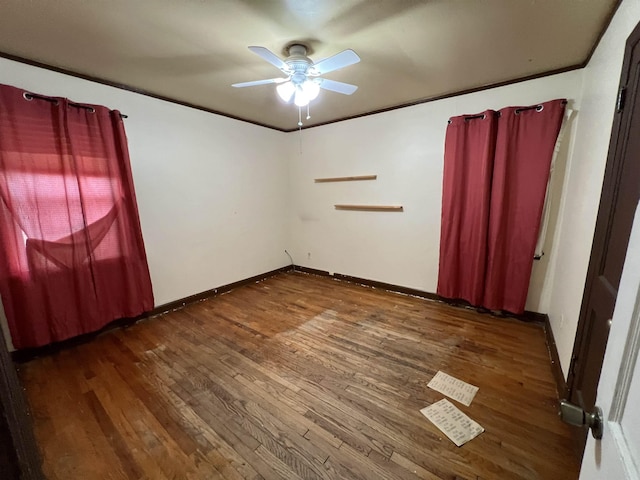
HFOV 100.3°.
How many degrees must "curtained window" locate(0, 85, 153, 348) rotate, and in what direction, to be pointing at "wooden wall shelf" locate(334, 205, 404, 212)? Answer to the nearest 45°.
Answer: approximately 45° to its left

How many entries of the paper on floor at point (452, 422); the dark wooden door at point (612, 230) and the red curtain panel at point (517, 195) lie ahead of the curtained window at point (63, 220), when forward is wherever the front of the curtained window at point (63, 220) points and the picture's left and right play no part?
3

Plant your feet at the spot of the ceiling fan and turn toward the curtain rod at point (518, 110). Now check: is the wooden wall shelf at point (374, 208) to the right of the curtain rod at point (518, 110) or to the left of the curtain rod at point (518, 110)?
left

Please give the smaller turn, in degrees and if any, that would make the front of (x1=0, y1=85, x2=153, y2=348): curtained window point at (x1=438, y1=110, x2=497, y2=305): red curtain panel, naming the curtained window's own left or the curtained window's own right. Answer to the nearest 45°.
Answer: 0° — it already faces it

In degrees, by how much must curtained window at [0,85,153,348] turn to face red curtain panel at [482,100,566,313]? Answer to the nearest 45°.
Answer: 0° — it already faces it

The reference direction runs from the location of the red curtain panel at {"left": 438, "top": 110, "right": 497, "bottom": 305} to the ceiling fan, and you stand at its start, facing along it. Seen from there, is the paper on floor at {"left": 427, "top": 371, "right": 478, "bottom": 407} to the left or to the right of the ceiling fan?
left

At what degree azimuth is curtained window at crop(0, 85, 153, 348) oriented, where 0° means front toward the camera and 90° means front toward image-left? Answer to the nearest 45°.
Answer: approximately 315°
